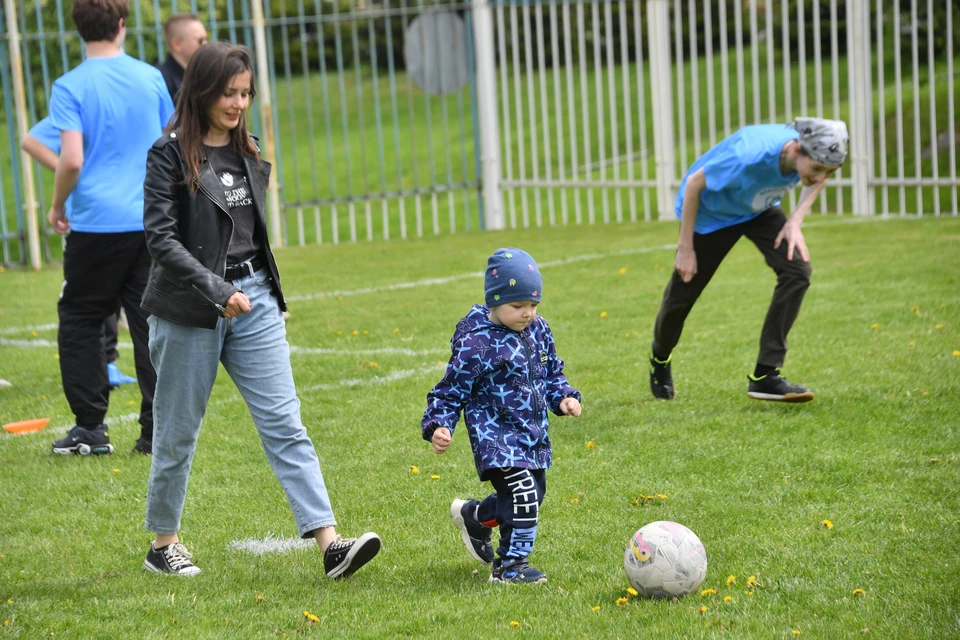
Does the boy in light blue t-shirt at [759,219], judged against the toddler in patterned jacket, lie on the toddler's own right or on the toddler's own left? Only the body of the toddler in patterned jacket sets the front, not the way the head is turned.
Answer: on the toddler's own left

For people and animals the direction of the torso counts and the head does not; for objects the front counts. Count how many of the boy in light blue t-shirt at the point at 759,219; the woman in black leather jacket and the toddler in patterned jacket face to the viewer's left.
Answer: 0

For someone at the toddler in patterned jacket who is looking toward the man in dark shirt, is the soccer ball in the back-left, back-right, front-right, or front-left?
back-right

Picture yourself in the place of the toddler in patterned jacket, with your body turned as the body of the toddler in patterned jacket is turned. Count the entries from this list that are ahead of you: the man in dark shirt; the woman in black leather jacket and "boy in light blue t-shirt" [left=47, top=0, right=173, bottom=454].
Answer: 0

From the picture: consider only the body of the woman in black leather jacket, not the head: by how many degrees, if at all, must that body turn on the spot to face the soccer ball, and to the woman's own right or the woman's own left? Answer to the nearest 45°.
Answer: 0° — they already face it

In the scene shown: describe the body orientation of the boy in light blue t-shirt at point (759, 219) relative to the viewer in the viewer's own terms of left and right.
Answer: facing the viewer and to the right of the viewer

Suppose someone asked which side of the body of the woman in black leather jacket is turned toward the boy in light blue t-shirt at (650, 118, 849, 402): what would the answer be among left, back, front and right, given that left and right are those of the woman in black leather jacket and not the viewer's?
left

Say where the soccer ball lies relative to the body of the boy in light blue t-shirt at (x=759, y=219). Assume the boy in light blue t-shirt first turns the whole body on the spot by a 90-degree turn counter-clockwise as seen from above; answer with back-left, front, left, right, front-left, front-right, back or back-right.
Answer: back-right

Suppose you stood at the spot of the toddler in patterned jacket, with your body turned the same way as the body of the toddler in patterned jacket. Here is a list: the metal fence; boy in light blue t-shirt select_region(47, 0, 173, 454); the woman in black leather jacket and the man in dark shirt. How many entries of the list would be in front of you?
0

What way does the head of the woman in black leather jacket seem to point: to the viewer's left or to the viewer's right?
to the viewer's right

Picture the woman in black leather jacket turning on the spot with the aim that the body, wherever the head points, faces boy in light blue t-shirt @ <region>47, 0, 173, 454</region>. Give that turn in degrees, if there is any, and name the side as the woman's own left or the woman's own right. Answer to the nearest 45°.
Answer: approximately 135° to the woman's own left

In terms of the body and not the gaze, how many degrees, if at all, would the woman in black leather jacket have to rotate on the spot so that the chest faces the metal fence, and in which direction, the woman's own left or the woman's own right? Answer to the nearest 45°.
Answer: approximately 135° to the woman's own left

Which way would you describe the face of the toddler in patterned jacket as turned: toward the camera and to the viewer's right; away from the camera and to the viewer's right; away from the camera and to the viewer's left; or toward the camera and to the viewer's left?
toward the camera and to the viewer's right

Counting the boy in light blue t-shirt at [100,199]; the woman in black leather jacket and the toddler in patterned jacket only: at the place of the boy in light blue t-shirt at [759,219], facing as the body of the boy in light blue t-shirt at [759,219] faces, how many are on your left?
0

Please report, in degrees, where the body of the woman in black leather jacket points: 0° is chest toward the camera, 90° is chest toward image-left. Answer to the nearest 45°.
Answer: approximately 315°

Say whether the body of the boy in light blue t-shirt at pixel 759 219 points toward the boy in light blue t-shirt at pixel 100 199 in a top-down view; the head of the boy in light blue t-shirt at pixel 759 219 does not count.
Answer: no
